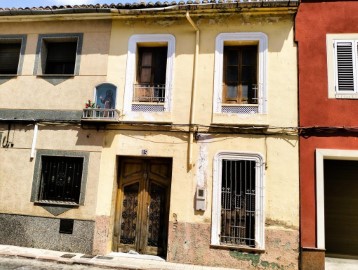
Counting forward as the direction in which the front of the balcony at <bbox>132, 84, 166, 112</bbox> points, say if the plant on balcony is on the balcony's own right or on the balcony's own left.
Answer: on the balcony's own right

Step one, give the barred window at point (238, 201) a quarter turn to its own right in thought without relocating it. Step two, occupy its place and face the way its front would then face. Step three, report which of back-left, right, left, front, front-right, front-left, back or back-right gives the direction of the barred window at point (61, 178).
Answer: front

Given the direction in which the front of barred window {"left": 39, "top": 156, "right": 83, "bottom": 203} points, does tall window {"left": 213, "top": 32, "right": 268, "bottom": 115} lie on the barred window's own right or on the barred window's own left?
on the barred window's own left

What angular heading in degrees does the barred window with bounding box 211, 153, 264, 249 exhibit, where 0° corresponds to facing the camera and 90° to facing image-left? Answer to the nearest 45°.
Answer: approximately 0°

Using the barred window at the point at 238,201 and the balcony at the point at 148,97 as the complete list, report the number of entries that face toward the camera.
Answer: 2

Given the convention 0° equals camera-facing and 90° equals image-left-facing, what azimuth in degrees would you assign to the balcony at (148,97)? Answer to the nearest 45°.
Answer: approximately 0°
